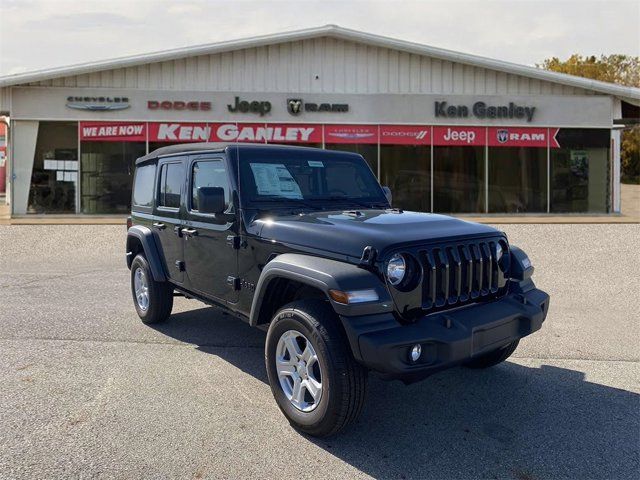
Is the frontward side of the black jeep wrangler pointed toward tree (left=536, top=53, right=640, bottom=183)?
no

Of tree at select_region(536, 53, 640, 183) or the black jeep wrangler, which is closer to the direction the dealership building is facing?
the black jeep wrangler

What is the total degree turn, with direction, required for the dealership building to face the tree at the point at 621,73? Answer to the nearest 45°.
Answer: approximately 135° to its left

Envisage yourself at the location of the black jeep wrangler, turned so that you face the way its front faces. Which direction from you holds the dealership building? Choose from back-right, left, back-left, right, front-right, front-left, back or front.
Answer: back-left

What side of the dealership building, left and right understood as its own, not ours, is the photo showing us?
front

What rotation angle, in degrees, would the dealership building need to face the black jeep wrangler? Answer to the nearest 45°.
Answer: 0° — it already faces it

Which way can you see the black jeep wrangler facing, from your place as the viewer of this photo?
facing the viewer and to the right of the viewer

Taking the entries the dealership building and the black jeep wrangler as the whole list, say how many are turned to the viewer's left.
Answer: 0
